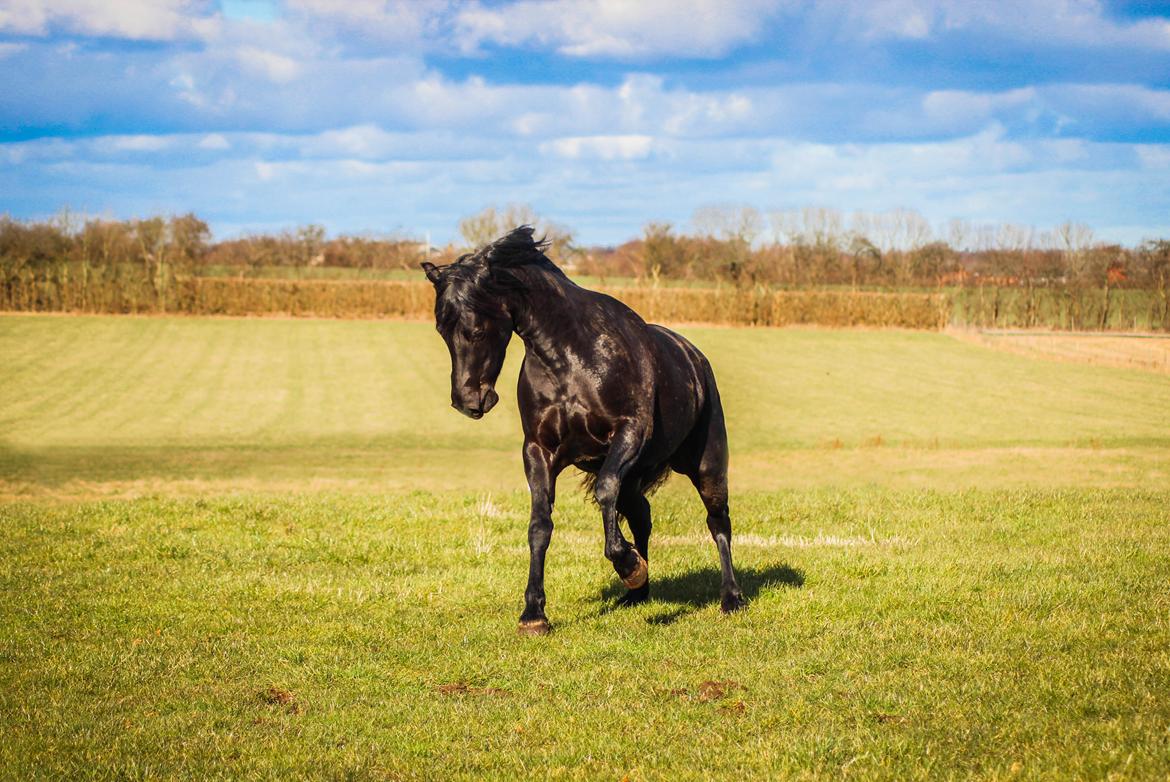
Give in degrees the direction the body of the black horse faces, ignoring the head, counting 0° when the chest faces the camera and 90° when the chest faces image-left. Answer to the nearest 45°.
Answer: approximately 45°
